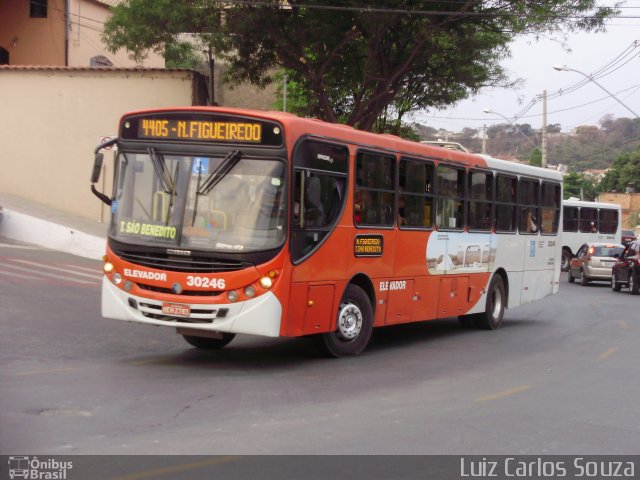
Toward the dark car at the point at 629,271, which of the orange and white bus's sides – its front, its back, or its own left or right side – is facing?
back

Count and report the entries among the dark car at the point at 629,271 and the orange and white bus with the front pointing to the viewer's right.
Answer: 0

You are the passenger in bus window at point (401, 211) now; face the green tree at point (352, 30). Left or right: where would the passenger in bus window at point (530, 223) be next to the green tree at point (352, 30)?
right
